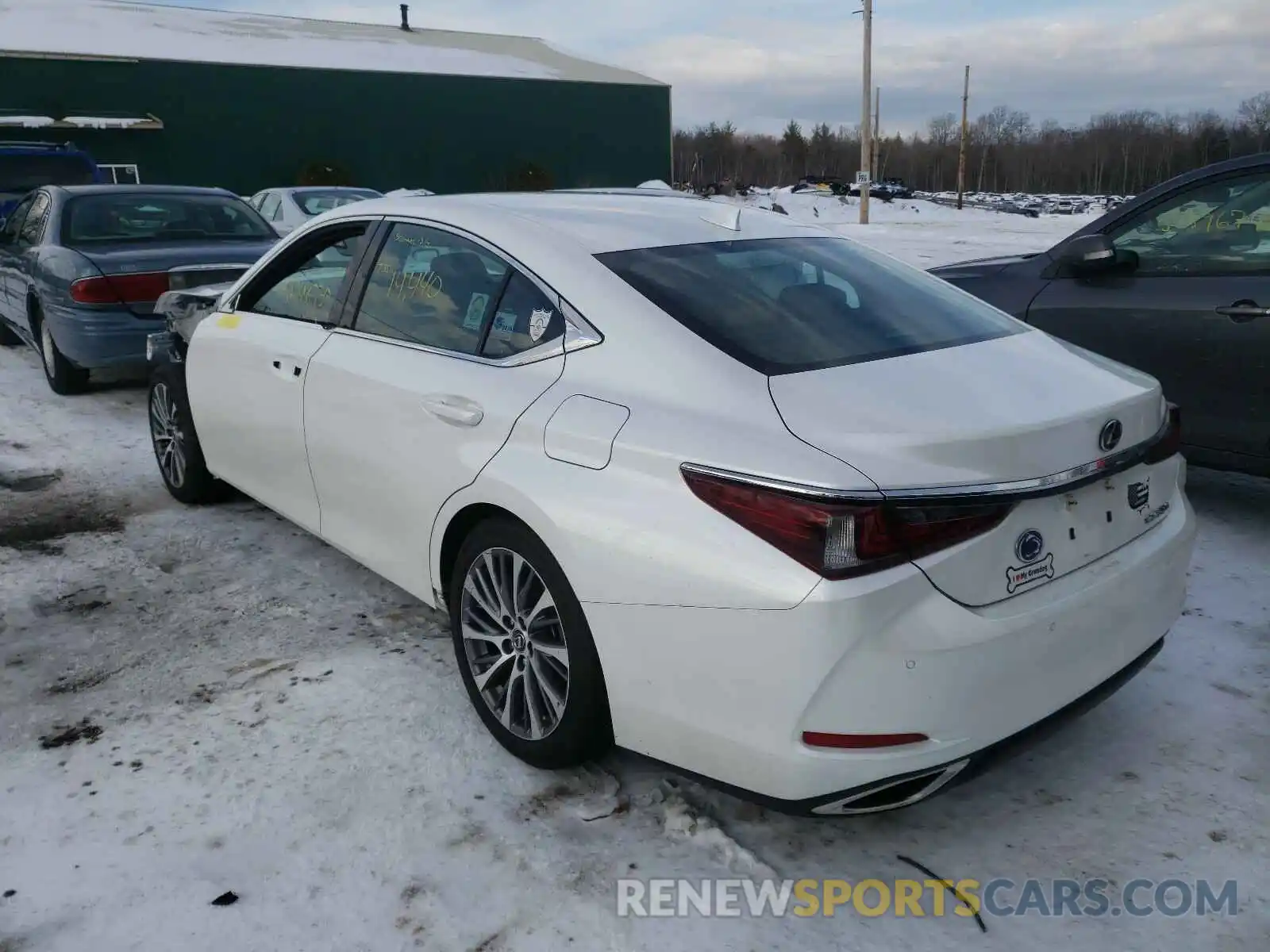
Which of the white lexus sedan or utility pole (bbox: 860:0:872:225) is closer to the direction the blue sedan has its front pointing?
the utility pole

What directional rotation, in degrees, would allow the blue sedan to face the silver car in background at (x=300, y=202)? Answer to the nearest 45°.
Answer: approximately 45° to its right

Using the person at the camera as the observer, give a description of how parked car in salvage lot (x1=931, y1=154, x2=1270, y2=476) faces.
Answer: facing to the left of the viewer

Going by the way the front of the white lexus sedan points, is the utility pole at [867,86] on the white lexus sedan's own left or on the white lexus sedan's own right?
on the white lexus sedan's own right

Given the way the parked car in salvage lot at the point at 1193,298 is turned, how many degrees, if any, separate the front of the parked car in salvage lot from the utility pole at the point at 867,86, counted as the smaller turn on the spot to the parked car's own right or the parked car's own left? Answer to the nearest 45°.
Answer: approximately 90° to the parked car's own right

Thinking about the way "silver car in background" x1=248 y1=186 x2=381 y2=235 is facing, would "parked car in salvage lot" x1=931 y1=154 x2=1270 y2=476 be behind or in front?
behind

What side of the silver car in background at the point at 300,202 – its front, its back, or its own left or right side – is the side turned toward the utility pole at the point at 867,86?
right

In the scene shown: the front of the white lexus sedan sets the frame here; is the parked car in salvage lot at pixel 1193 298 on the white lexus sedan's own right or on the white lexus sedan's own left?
on the white lexus sedan's own right
